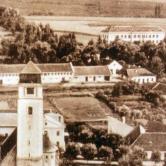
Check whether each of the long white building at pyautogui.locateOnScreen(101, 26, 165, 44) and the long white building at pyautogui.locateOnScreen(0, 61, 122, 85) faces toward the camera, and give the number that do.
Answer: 2

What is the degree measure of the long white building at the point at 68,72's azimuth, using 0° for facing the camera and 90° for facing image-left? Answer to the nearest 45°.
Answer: approximately 0°

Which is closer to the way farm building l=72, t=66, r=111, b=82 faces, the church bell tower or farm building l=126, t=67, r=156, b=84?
the church bell tower

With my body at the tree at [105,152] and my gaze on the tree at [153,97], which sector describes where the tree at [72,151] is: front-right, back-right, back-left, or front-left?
back-left

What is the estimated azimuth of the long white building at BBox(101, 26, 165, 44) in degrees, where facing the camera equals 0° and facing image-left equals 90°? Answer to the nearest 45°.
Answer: approximately 0°

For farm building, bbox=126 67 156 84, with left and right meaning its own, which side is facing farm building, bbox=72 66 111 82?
right
